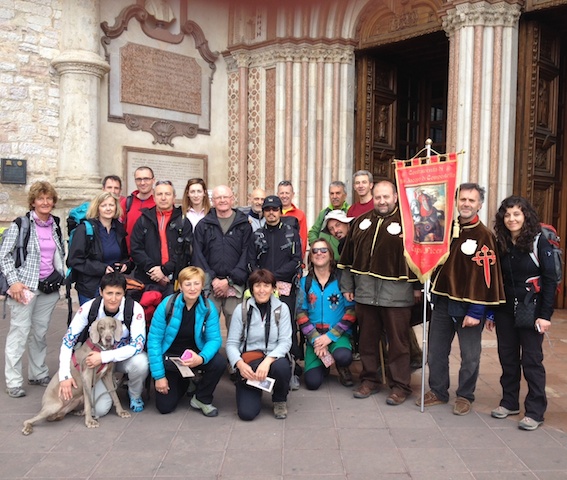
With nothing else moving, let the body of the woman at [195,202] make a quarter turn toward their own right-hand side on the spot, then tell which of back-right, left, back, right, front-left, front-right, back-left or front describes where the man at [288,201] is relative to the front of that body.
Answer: back-right

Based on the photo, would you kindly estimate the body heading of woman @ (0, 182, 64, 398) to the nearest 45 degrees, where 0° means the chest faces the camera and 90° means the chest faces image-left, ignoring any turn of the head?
approximately 315°

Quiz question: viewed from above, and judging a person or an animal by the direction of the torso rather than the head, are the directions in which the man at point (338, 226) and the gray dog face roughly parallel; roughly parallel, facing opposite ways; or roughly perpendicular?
roughly perpendicular

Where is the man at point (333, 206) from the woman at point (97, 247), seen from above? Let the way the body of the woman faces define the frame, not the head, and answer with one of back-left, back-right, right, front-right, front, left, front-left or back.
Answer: front-left

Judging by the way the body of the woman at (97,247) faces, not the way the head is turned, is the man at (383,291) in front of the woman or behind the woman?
in front

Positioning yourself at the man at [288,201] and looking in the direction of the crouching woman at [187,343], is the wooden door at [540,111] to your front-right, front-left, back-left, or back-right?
back-left

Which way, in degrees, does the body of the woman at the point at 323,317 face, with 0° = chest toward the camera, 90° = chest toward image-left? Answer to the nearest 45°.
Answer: approximately 0°

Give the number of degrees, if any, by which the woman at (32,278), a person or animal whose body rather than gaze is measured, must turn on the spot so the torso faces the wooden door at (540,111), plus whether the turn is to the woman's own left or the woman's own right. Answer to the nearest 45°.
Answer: approximately 45° to the woman's own left

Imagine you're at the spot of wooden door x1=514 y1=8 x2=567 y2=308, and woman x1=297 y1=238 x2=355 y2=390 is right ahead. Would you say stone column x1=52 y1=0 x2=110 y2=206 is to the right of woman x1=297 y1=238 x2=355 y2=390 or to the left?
right

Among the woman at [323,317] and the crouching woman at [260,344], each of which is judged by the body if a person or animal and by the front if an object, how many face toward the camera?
2

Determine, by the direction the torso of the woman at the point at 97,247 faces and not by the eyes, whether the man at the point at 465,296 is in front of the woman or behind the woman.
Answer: in front
